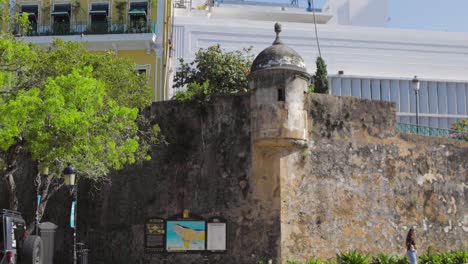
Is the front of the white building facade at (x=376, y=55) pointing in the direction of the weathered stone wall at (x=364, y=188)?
yes

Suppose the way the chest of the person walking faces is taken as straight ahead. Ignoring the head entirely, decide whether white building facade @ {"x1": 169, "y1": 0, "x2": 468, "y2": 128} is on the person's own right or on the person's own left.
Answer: on the person's own right

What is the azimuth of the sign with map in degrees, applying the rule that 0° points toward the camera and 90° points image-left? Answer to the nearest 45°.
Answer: approximately 0°

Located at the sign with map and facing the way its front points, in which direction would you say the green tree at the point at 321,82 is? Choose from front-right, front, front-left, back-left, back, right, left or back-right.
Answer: back-left

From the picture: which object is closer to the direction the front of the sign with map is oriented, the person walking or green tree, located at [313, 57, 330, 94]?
the person walking

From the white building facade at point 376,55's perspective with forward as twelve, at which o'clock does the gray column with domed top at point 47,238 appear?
The gray column with domed top is roughly at 1 o'clock from the white building facade.

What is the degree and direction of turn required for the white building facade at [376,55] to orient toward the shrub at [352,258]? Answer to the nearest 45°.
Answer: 0° — it already faces it

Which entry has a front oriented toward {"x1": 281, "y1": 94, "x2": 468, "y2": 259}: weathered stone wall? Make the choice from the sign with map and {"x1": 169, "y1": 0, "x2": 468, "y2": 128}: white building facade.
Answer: the white building facade
